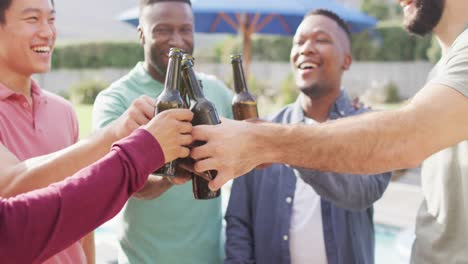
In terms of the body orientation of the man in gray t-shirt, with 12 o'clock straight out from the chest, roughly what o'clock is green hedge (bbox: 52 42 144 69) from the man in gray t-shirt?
The green hedge is roughly at 2 o'clock from the man in gray t-shirt.

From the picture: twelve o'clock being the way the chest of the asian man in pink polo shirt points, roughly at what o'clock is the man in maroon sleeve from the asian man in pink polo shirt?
The man in maroon sleeve is roughly at 1 o'clock from the asian man in pink polo shirt.

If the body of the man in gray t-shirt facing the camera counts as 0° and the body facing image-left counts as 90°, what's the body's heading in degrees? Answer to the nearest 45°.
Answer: approximately 90°

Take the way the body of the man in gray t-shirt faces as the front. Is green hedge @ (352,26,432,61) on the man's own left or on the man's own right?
on the man's own right

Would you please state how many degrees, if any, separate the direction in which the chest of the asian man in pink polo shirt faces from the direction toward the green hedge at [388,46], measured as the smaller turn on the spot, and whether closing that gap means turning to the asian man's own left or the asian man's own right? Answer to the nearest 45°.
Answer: approximately 90° to the asian man's own left

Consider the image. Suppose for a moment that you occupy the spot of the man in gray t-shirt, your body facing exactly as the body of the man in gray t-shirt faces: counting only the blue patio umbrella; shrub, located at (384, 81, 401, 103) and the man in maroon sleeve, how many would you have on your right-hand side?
2

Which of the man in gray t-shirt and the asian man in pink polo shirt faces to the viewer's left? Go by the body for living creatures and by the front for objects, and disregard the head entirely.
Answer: the man in gray t-shirt

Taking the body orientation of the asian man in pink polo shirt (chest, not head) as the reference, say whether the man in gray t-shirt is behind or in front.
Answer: in front

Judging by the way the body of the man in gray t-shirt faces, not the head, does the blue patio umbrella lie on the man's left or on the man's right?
on the man's right

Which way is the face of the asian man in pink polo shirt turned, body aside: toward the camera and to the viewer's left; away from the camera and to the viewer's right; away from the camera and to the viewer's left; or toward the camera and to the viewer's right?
toward the camera and to the viewer's right

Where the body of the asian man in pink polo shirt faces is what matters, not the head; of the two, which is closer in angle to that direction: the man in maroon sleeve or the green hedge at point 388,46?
the man in maroon sleeve

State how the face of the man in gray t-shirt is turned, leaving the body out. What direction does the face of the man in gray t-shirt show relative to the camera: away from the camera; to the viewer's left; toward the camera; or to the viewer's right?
to the viewer's left

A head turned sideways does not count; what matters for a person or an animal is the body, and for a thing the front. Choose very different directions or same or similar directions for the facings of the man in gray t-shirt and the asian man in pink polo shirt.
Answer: very different directions

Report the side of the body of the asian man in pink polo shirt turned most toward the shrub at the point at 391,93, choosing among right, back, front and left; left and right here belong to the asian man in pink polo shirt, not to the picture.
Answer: left

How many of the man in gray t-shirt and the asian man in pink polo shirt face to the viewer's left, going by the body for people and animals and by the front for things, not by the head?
1
